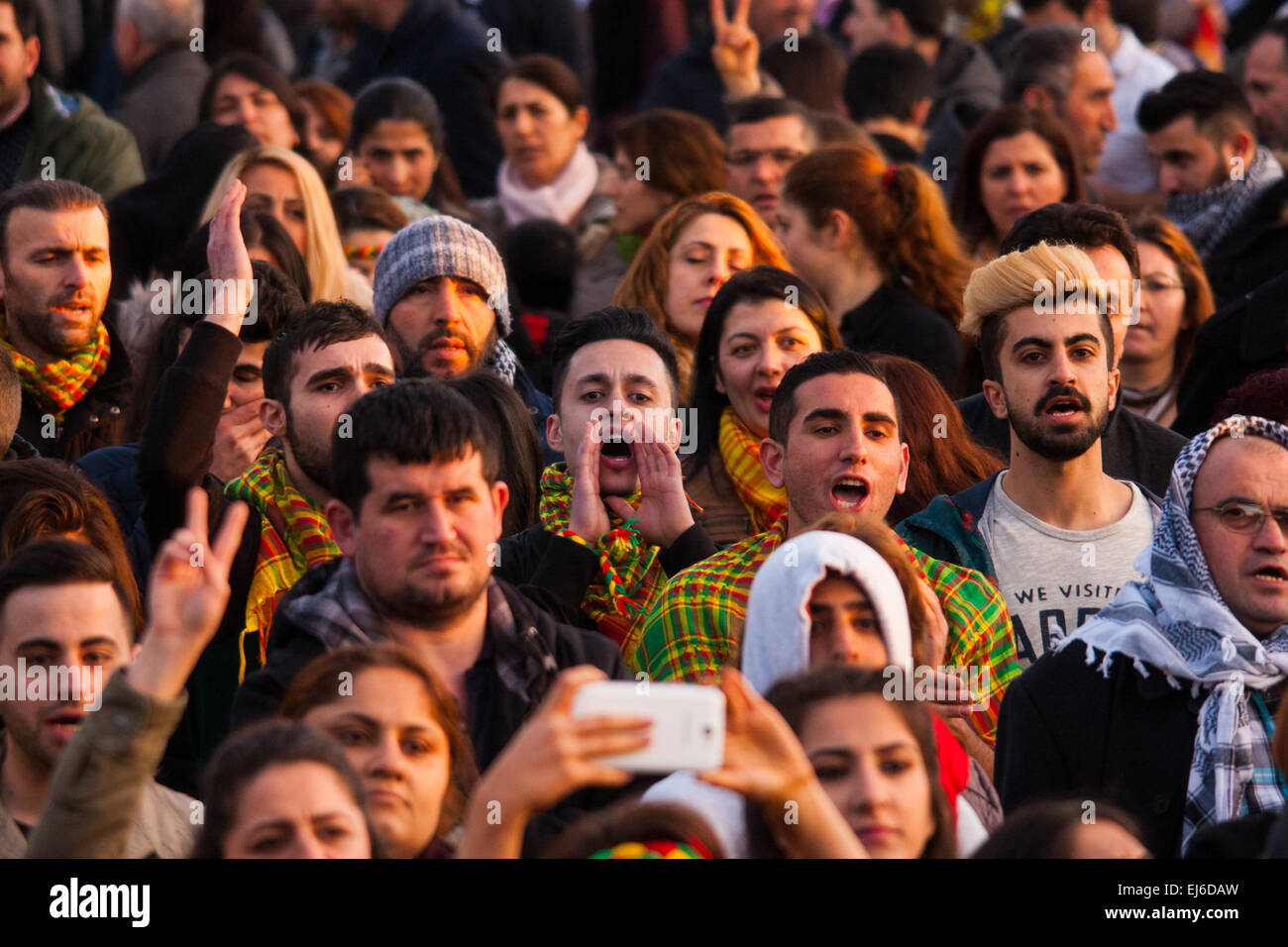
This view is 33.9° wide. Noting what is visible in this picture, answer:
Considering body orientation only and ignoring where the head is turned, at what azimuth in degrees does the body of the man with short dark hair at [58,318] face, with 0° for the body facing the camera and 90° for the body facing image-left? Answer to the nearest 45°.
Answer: approximately 315°

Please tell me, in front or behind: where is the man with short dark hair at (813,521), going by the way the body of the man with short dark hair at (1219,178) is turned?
in front

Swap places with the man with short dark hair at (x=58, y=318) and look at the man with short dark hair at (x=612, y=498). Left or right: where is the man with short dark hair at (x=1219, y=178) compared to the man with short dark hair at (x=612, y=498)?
left

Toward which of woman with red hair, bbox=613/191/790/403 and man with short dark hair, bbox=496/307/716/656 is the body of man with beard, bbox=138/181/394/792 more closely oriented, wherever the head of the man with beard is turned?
the man with short dark hair

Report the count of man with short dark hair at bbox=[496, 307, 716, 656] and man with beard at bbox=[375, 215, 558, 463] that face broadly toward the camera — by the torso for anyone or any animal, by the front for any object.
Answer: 2

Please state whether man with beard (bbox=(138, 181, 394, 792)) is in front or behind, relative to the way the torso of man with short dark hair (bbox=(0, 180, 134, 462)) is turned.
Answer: in front

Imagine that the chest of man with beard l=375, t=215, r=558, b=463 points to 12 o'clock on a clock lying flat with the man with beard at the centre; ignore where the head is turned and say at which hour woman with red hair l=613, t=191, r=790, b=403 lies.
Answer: The woman with red hair is roughly at 8 o'clock from the man with beard.

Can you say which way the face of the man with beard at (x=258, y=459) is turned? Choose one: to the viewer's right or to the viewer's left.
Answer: to the viewer's right

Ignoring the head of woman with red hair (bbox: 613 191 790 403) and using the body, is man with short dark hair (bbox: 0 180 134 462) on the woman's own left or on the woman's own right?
on the woman's own right

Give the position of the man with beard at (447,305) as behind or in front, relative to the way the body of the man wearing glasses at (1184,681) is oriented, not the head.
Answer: behind
